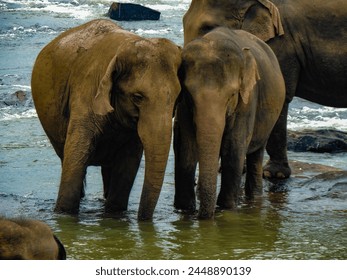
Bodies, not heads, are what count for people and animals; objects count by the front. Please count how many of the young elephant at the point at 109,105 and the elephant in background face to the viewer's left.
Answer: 1

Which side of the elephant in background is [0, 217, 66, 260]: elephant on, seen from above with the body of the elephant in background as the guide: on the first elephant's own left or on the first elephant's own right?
on the first elephant's own left

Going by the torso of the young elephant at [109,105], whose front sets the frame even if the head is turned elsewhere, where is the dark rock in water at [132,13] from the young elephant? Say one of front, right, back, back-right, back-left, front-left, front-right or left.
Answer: back-left

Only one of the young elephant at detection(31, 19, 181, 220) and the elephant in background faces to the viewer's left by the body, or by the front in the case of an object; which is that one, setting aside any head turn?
the elephant in background

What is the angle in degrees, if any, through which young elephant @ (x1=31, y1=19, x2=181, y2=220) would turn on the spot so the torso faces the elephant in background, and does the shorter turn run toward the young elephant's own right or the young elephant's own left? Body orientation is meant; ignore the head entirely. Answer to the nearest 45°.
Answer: approximately 90° to the young elephant's own left

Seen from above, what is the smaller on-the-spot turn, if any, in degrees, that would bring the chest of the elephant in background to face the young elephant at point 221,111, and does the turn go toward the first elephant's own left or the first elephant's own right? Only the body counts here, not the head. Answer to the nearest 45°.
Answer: approximately 90° to the first elephant's own left

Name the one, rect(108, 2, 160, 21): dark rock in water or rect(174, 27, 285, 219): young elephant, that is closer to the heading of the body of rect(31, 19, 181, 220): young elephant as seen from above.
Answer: the young elephant

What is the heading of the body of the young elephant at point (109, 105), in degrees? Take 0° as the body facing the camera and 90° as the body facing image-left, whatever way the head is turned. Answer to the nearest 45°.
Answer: approximately 315°

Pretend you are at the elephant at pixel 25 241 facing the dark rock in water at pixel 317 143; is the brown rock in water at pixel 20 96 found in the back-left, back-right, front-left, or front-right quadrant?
front-left

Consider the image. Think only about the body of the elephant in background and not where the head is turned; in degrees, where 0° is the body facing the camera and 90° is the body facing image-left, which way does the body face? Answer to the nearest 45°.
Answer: approximately 90°
